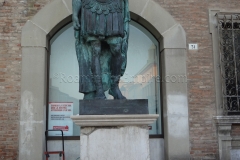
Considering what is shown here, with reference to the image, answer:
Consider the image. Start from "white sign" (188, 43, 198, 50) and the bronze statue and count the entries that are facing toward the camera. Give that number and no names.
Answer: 2

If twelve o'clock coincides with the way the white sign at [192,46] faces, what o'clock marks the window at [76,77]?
The window is roughly at 3 o'clock from the white sign.

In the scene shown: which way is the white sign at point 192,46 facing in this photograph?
toward the camera

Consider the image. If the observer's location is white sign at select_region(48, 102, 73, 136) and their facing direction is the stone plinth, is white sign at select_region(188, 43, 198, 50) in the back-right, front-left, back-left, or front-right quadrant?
front-left

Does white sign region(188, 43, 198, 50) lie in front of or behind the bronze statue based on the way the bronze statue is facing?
behind

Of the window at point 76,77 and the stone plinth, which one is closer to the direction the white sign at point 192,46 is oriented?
the stone plinth

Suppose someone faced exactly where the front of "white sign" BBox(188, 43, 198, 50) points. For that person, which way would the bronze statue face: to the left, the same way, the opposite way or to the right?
the same way

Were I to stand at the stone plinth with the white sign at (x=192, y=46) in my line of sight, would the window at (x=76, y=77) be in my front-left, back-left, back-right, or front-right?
front-left

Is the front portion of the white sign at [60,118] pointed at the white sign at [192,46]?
no

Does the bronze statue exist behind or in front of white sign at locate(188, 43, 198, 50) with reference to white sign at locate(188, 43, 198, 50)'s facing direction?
in front

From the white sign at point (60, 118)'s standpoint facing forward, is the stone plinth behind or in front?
in front

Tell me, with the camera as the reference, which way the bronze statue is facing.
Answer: facing the viewer

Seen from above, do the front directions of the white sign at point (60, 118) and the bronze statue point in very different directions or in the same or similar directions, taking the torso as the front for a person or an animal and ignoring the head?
same or similar directions

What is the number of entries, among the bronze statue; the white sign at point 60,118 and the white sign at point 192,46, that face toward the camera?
3

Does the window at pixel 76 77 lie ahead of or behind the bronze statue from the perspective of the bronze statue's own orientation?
behind

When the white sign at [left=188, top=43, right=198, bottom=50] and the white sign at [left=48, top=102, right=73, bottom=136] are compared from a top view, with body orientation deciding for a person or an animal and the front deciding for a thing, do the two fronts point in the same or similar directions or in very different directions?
same or similar directions

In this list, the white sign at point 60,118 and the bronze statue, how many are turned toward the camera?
2
